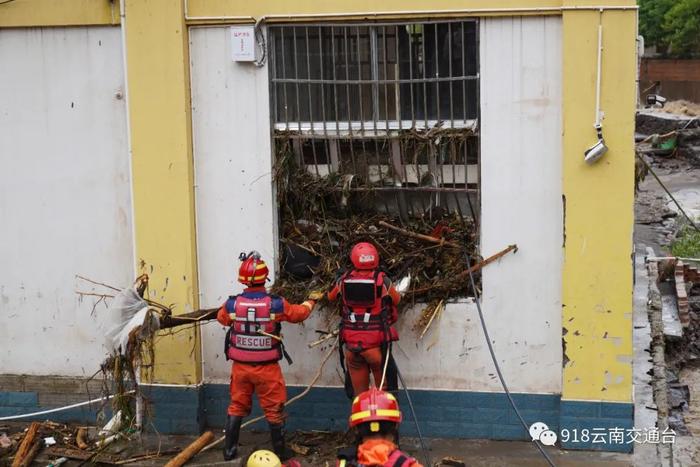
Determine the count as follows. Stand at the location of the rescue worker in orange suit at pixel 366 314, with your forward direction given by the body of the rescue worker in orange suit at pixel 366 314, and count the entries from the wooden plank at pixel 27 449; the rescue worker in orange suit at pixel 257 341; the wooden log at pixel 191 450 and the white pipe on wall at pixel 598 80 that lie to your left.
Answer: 3

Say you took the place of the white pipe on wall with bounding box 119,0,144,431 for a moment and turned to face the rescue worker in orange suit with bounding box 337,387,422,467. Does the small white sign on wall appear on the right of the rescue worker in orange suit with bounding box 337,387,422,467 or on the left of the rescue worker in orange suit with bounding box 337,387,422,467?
left

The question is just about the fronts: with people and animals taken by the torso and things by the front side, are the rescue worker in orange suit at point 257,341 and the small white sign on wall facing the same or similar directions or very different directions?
very different directions

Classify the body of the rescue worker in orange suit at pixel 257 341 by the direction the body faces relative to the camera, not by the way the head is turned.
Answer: away from the camera

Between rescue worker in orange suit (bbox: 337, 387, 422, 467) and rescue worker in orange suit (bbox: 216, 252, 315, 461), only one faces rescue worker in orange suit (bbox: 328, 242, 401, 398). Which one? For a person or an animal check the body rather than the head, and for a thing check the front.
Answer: rescue worker in orange suit (bbox: 337, 387, 422, 467)

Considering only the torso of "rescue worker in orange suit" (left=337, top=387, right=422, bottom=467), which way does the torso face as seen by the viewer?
away from the camera

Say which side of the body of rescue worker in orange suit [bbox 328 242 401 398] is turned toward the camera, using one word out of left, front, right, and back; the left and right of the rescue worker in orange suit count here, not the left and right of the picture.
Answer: back
